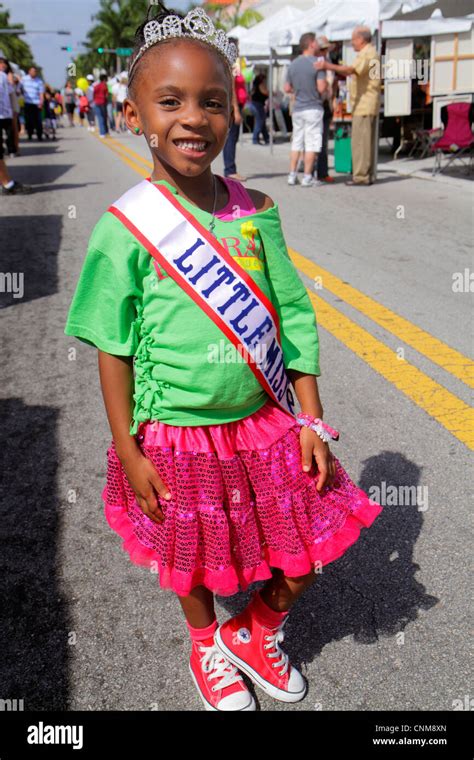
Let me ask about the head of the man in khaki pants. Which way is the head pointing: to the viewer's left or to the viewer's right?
to the viewer's left

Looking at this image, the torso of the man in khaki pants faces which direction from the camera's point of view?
to the viewer's left

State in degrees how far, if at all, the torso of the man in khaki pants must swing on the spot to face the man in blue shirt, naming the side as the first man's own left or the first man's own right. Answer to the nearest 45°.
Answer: approximately 45° to the first man's own right

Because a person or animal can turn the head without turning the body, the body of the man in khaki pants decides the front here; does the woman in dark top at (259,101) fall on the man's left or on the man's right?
on the man's right

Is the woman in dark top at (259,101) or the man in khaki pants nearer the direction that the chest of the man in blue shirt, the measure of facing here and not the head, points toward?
the man in khaki pants

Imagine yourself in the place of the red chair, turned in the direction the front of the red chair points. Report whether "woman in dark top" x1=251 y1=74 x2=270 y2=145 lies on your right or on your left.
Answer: on your right
